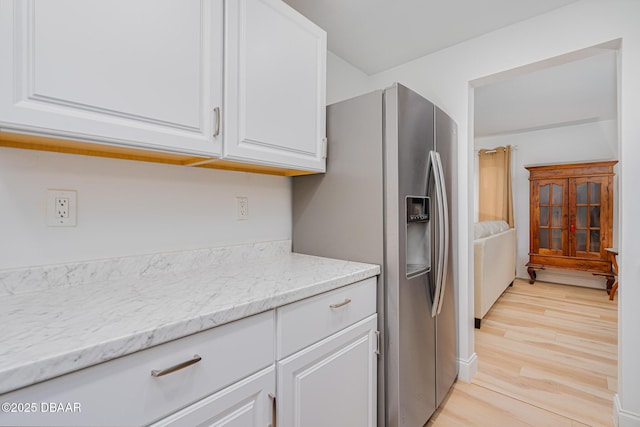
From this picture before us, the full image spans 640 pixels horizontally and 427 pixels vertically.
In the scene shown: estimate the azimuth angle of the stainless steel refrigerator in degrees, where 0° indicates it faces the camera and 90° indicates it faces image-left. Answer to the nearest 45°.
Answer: approximately 315°

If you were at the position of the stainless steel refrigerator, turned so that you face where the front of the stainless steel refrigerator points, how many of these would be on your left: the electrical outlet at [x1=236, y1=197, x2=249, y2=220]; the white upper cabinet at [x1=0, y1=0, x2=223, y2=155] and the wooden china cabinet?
1

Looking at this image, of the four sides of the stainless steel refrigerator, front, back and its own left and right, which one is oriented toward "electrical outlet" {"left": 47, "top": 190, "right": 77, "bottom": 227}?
right

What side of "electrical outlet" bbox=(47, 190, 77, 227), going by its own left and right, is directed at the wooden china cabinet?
left

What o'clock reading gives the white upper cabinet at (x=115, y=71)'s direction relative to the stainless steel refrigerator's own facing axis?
The white upper cabinet is roughly at 3 o'clock from the stainless steel refrigerator.

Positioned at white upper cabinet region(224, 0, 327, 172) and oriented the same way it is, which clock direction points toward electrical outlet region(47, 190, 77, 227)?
The electrical outlet is roughly at 4 o'clock from the white upper cabinet.

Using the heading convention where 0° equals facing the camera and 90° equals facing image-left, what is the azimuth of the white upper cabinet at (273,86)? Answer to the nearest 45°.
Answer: approximately 315°

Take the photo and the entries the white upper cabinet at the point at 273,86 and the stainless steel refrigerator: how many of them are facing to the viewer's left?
0

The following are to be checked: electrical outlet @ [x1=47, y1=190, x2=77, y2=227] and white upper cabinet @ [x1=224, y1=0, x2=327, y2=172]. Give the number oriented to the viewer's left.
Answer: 0

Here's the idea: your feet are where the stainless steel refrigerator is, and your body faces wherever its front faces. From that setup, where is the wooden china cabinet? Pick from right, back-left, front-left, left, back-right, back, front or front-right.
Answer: left
